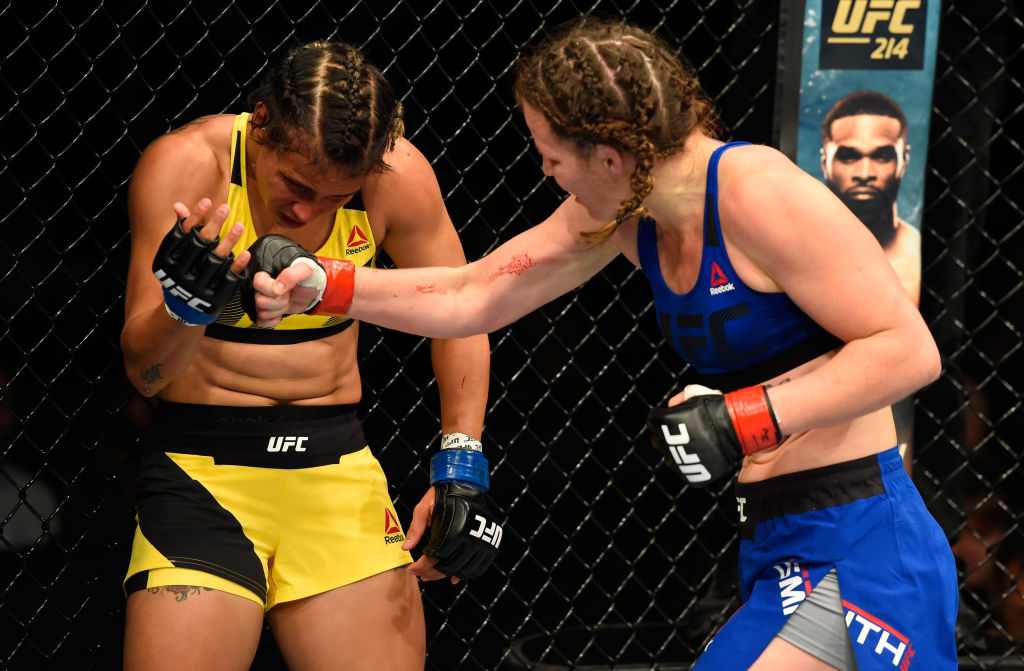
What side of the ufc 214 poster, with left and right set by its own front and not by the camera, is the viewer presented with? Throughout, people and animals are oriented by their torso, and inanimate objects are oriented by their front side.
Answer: front

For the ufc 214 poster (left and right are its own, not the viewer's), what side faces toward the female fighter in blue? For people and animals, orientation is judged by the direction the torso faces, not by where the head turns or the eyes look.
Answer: front
